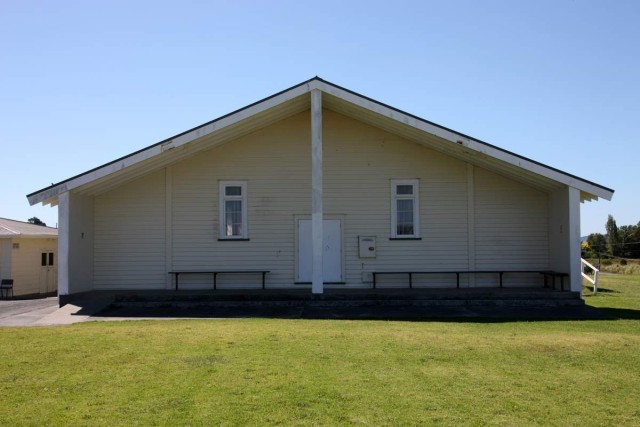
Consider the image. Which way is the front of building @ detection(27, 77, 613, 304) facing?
toward the camera

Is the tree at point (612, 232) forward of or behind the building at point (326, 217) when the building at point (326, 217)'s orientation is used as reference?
behind

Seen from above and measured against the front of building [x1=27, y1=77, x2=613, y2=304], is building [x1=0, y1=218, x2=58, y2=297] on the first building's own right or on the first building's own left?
on the first building's own right
